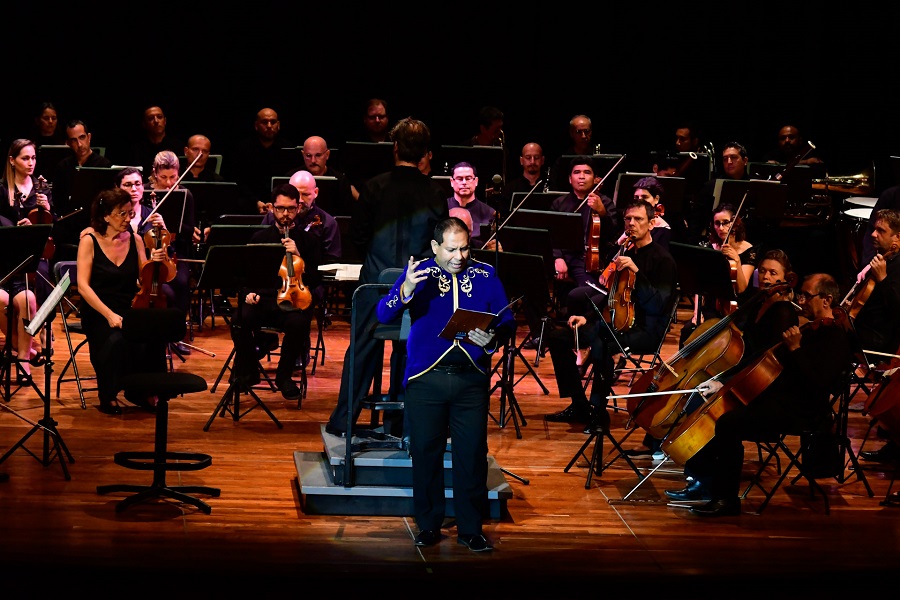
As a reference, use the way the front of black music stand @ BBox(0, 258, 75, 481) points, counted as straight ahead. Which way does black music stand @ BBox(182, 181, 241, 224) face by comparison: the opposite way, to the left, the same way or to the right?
to the right

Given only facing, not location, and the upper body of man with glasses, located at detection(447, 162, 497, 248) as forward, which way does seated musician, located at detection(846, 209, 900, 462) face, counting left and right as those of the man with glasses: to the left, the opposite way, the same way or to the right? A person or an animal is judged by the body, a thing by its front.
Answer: to the right

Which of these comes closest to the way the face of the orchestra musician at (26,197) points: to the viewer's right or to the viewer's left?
to the viewer's right

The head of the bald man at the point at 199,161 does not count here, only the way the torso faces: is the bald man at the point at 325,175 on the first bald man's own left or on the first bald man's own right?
on the first bald man's own left

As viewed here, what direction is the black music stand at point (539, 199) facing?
away from the camera

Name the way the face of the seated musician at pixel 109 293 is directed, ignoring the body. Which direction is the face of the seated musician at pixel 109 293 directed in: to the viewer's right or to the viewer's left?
to the viewer's right

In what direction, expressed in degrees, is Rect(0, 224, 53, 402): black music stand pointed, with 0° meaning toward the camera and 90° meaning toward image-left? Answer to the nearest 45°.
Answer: approximately 135°

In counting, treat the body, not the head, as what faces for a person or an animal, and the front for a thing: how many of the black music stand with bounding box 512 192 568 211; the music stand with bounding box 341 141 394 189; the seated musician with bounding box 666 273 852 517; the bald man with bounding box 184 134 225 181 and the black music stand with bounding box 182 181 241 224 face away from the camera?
3

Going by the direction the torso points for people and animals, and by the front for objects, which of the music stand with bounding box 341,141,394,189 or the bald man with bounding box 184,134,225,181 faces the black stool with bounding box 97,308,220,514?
the bald man

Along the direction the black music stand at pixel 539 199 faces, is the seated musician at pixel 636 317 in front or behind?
behind

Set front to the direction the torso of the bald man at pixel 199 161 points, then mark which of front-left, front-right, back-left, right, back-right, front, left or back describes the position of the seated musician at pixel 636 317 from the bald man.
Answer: front-left

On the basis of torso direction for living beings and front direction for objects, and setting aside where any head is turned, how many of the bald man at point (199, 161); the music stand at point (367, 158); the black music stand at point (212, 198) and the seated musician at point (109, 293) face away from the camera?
2

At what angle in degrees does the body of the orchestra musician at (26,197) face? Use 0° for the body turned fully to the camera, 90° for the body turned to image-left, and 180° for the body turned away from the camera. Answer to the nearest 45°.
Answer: approximately 315°

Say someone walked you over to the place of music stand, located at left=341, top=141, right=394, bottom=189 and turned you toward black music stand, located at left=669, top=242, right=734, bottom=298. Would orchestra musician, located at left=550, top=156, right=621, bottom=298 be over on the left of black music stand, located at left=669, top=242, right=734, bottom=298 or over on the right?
left
